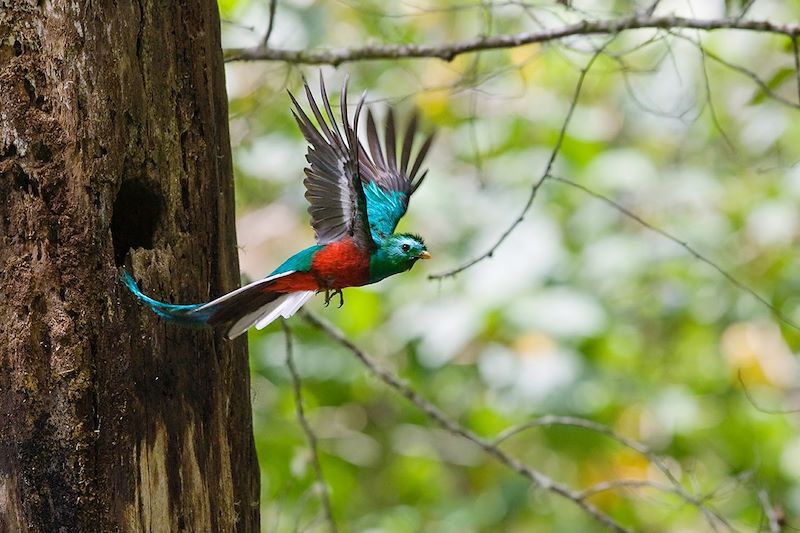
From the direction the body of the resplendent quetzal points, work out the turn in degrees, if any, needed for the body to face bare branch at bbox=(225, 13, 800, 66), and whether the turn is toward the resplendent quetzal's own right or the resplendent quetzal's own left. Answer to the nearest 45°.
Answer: approximately 45° to the resplendent quetzal's own left

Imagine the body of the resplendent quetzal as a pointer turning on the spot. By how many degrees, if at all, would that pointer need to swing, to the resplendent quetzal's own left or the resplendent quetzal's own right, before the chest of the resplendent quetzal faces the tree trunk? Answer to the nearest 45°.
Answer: approximately 135° to the resplendent quetzal's own right

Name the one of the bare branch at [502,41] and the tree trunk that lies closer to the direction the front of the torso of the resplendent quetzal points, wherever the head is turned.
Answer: the bare branch

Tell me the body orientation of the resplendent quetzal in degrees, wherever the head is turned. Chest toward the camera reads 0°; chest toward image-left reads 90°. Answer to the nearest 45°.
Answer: approximately 270°
